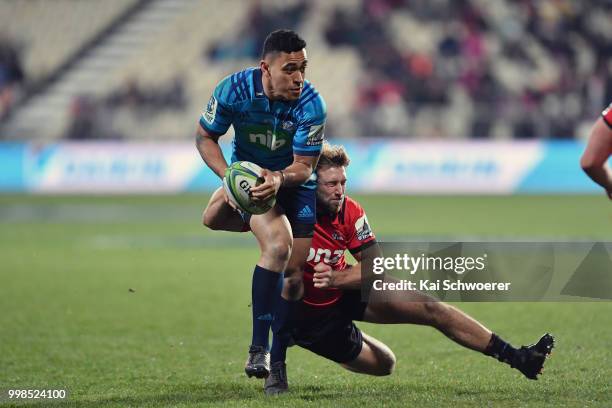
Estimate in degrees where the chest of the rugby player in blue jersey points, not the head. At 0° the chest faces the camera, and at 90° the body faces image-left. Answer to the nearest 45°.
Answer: approximately 0°
